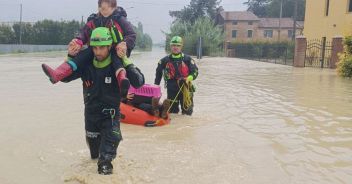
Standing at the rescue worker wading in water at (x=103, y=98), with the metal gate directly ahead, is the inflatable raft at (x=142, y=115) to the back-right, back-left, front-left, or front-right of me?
front-left

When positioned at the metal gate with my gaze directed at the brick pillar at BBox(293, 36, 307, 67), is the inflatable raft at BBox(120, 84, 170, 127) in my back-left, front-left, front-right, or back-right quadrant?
front-left

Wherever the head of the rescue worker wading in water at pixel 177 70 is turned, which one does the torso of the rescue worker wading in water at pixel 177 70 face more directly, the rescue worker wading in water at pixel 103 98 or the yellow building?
the rescue worker wading in water

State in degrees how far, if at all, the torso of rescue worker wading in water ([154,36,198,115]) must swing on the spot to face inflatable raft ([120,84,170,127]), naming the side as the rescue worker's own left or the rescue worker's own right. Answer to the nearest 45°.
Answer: approximately 45° to the rescue worker's own right

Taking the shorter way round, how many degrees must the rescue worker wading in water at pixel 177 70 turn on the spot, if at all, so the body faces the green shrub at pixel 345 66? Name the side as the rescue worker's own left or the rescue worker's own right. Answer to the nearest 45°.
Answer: approximately 135° to the rescue worker's own left

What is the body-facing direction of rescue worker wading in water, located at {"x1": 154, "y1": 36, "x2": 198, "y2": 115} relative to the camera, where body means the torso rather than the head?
toward the camera

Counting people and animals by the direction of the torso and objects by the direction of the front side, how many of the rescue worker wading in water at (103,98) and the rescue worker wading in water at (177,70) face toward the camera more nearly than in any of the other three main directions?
2

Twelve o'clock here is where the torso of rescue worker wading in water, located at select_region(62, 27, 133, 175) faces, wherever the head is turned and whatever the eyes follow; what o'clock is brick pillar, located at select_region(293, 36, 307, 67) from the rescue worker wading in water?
The brick pillar is roughly at 7 o'clock from the rescue worker wading in water.

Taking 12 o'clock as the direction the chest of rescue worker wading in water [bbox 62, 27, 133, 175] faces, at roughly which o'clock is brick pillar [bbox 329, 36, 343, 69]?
The brick pillar is roughly at 7 o'clock from the rescue worker wading in water.

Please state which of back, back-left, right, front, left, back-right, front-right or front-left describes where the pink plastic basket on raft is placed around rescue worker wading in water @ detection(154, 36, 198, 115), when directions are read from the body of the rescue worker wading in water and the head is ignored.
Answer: front-right

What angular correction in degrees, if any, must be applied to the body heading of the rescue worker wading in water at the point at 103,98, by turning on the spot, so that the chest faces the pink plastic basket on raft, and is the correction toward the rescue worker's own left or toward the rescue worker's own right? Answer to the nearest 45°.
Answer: approximately 180°

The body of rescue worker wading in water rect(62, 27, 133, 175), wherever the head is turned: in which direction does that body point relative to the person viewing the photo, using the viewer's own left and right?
facing the viewer
